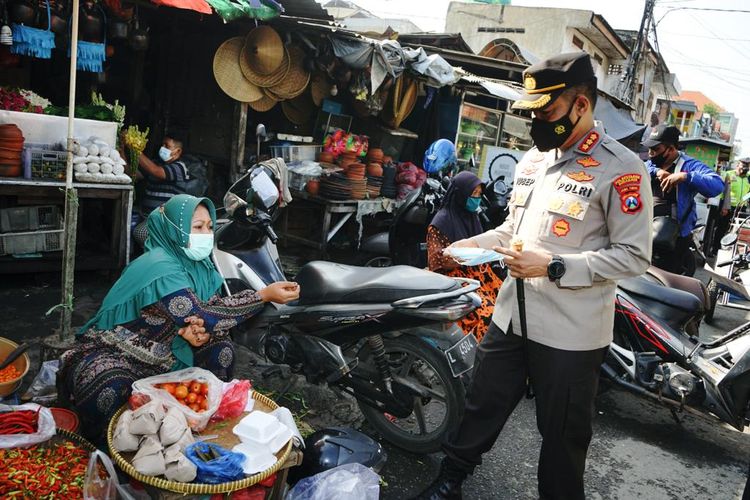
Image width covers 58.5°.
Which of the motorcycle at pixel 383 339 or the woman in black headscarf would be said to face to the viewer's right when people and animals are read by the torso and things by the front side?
the woman in black headscarf

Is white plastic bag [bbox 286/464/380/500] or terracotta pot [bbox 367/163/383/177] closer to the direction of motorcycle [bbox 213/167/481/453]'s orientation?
the terracotta pot

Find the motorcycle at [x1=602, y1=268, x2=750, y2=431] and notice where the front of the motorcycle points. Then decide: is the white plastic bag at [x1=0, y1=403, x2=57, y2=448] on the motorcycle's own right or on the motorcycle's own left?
on the motorcycle's own right

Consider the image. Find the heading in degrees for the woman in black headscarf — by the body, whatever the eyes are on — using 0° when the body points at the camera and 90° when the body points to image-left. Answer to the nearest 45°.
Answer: approximately 270°

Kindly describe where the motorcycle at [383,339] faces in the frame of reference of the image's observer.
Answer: facing away from the viewer and to the left of the viewer

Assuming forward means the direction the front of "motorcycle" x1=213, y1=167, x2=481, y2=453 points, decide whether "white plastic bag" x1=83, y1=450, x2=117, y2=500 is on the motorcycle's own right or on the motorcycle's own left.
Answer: on the motorcycle's own left
